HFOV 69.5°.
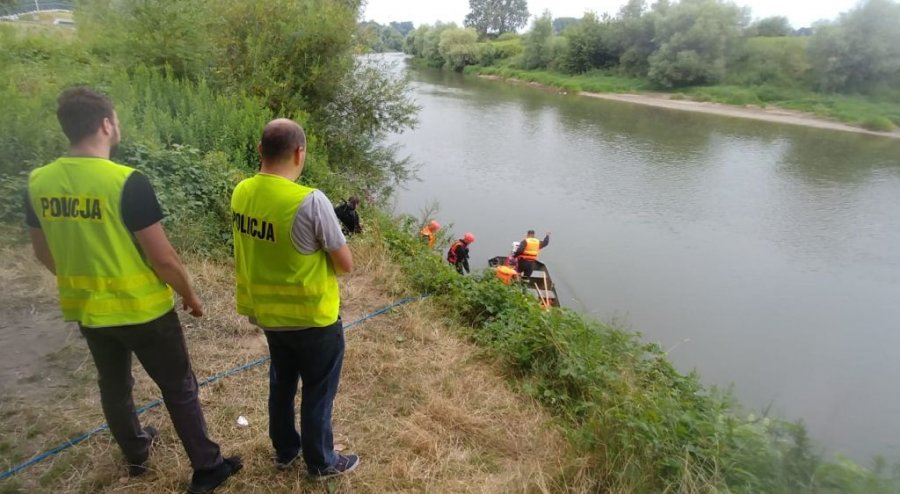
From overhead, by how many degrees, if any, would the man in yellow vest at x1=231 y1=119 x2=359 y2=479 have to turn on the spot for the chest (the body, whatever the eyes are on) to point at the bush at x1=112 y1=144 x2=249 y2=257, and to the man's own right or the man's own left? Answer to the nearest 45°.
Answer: approximately 45° to the man's own left

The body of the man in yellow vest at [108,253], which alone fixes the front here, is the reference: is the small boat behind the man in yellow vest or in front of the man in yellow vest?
in front

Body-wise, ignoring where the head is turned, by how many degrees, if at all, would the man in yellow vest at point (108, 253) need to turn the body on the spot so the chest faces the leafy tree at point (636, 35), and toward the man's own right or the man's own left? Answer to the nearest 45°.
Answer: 0° — they already face it

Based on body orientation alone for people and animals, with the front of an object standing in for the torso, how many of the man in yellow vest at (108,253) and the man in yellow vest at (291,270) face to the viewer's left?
0

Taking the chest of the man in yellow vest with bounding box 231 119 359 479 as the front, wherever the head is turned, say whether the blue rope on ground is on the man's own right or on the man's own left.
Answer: on the man's own left

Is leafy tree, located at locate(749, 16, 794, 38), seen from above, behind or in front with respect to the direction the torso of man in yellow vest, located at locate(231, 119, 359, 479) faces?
in front

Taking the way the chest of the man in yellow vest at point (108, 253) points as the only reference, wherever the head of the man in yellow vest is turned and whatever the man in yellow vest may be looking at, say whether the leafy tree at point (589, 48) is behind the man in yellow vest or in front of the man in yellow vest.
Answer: in front

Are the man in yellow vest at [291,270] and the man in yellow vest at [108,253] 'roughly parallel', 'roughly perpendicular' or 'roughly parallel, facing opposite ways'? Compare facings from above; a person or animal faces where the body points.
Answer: roughly parallel

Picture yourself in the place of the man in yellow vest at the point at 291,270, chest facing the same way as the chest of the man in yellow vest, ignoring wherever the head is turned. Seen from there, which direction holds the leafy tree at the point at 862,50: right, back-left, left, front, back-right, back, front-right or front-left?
front

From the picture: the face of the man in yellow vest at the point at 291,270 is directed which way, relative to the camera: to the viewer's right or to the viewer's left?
to the viewer's right

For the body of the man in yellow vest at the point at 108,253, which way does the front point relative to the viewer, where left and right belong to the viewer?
facing away from the viewer and to the right of the viewer

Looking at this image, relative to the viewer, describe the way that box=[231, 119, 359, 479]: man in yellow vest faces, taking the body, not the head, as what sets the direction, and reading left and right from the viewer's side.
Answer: facing away from the viewer and to the right of the viewer

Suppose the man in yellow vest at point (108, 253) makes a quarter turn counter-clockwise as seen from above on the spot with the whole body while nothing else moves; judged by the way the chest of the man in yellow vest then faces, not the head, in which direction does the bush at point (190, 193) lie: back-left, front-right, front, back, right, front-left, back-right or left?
front-right
